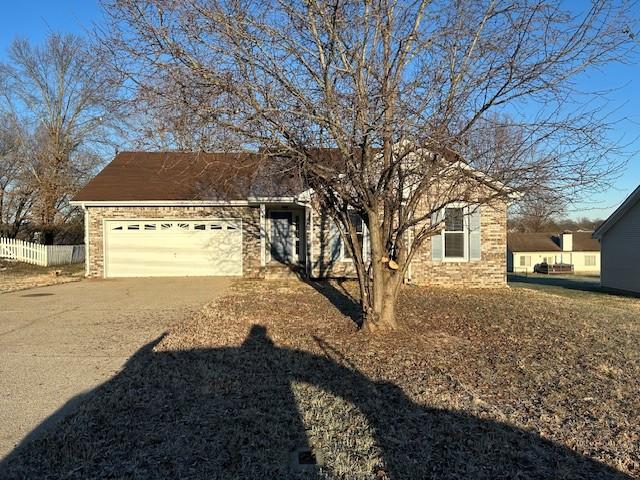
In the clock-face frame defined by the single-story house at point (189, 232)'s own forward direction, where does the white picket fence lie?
The white picket fence is roughly at 4 o'clock from the single-story house.

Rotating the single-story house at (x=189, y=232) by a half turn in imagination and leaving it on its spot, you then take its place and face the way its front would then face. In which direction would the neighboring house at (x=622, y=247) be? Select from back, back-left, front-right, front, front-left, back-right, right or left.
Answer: right

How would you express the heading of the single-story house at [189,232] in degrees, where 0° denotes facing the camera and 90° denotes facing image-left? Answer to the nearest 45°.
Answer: approximately 0°

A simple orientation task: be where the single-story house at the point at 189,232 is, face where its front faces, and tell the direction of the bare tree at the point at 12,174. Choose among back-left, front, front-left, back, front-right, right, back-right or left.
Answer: back-right
